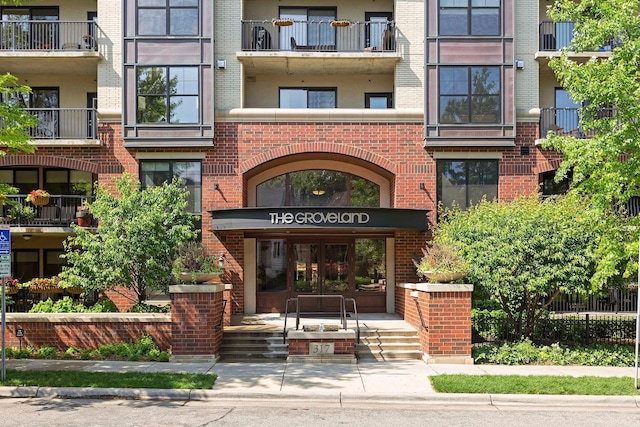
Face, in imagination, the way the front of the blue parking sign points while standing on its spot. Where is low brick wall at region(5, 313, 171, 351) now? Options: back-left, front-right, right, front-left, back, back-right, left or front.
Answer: back-left

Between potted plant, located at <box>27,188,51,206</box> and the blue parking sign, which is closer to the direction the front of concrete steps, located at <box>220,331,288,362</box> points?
the blue parking sign

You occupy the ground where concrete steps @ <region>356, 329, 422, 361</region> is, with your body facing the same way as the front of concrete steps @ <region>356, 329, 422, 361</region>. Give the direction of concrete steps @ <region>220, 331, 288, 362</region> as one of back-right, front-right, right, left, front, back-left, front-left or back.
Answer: right

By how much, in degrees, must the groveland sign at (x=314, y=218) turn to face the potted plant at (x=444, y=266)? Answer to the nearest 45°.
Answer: approximately 45° to its left

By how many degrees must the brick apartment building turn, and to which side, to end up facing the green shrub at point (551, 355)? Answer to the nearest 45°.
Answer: approximately 45° to its left

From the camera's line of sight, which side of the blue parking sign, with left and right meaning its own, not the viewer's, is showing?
front

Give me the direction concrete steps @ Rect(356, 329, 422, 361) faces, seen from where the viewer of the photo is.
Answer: facing the viewer

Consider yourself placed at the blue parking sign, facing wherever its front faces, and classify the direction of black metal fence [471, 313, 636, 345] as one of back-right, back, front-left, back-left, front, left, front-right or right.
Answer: left

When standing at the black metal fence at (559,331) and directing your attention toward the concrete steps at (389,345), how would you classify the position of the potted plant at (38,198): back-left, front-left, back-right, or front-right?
front-right

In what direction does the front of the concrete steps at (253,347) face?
toward the camera

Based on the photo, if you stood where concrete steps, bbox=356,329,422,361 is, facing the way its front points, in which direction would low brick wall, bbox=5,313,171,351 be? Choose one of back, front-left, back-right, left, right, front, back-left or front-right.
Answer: right

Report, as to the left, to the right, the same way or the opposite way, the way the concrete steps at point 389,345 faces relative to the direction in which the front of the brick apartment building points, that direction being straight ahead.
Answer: the same way

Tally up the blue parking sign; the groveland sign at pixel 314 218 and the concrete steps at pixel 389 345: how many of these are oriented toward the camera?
3
